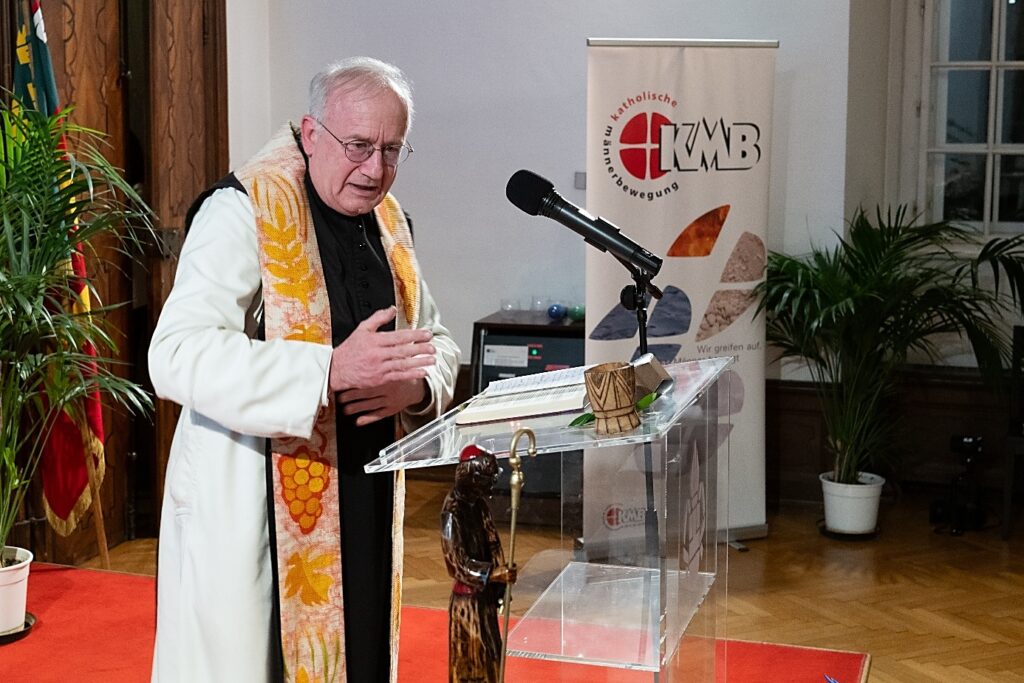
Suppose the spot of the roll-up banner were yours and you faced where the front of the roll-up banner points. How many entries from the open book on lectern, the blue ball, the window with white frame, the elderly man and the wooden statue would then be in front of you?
3

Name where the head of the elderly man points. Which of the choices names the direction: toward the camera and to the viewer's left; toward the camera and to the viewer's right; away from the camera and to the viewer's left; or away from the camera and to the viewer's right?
toward the camera and to the viewer's right

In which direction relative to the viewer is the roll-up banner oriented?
toward the camera

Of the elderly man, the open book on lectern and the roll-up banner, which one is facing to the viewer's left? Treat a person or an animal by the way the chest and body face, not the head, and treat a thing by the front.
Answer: the open book on lectern

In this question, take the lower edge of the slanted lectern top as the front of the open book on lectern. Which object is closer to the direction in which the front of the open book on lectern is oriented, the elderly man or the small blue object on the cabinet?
the elderly man

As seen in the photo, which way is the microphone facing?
to the viewer's left

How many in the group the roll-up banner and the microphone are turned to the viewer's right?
0

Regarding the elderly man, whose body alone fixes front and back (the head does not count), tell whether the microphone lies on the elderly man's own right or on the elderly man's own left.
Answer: on the elderly man's own left

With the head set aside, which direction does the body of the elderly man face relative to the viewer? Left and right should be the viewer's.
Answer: facing the viewer and to the right of the viewer

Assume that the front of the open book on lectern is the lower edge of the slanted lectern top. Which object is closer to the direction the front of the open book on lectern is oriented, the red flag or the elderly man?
the elderly man

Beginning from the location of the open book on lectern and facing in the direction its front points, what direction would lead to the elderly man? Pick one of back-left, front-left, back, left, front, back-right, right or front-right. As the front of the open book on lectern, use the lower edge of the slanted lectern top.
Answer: front

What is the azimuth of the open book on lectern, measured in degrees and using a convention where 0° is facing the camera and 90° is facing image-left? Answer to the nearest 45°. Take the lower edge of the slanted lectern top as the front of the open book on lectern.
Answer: approximately 90°

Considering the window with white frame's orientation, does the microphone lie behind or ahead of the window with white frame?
ahead
